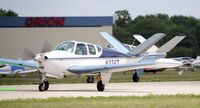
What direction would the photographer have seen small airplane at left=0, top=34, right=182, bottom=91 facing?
facing the viewer and to the left of the viewer
